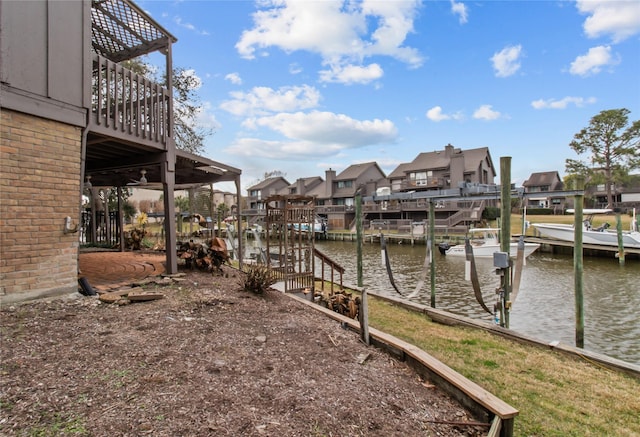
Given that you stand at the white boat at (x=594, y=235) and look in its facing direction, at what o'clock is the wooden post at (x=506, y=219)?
The wooden post is roughly at 9 o'clock from the white boat.

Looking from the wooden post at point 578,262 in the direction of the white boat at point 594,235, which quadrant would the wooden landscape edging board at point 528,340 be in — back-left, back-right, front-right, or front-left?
back-left

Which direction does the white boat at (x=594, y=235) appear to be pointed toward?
to the viewer's left
